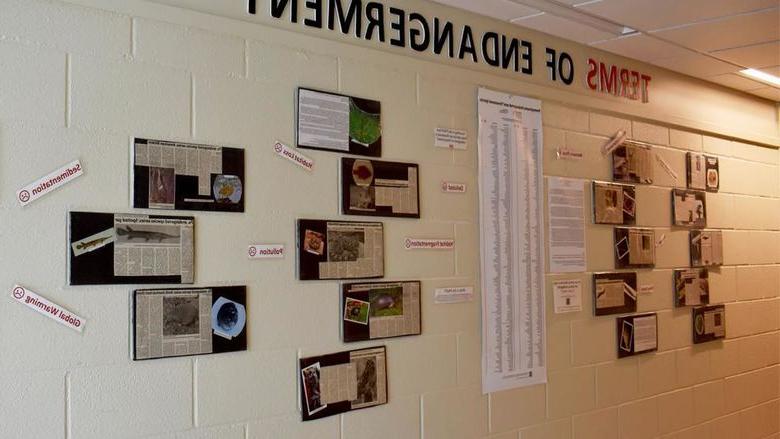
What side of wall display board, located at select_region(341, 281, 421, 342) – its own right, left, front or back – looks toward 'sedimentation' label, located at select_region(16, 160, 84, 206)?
right

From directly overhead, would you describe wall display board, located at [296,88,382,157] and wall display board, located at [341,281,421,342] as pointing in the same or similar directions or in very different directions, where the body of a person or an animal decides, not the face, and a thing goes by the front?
same or similar directions

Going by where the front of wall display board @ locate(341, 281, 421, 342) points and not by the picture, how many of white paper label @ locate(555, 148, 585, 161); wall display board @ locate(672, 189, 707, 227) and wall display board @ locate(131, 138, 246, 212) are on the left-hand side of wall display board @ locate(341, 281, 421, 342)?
2

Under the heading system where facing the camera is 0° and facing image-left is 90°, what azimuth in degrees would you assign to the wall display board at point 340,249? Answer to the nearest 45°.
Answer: approximately 315°

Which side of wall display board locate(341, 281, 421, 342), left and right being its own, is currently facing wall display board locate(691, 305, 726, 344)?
left

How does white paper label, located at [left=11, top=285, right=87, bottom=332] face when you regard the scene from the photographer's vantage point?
facing the viewer

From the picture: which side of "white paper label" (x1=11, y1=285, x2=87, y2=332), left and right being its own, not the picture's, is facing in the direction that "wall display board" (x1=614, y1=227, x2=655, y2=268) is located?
left

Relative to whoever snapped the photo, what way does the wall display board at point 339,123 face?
facing the viewer and to the right of the viewer
